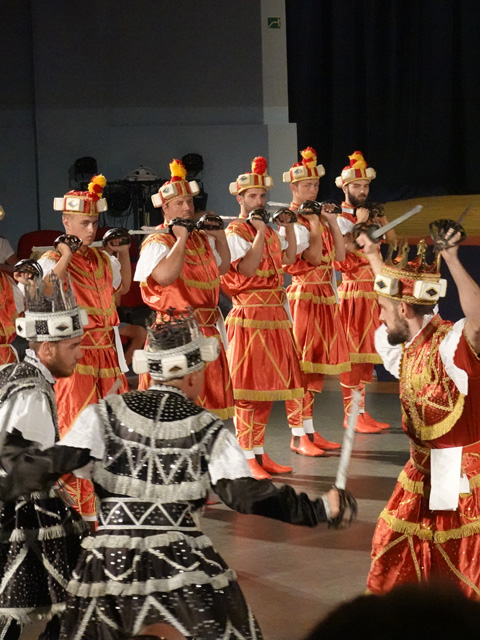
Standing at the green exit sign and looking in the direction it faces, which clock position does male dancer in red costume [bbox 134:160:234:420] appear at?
The male dancer in red costume is roughly at 12 o'clock from the green exit sign.

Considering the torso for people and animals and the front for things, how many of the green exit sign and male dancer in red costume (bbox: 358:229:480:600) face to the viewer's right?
0

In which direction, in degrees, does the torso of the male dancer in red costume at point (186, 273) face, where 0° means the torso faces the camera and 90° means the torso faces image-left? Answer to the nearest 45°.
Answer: approximately 315°

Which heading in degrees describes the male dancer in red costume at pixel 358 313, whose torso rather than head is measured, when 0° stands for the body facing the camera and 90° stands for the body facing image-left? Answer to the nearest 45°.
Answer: approximately 315°

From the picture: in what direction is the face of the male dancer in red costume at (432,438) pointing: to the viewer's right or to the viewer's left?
to the viewer's left

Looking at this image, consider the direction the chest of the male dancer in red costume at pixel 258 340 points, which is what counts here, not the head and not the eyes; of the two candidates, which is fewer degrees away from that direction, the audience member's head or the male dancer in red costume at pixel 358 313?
the audience member's head
